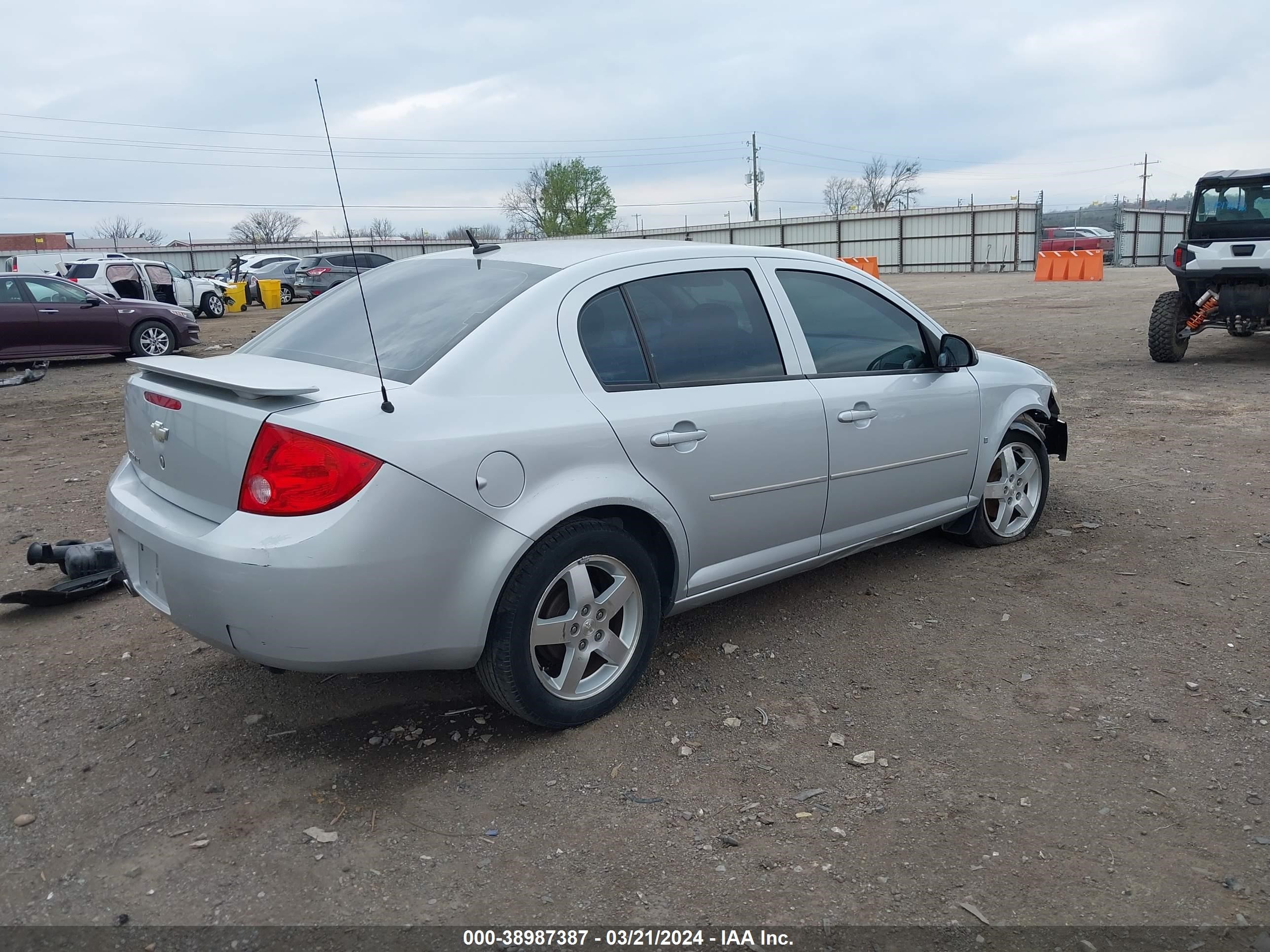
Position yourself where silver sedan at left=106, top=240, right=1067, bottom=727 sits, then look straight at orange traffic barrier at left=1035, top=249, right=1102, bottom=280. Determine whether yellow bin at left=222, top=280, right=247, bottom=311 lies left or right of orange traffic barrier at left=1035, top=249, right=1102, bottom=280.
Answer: left

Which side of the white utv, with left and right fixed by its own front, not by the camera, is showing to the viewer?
back

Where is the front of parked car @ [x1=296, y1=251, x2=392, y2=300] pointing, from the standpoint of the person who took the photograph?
facing away from the viewer and to the right of the viewer

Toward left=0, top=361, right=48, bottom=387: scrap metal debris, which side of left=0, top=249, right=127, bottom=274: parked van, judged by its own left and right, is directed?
right

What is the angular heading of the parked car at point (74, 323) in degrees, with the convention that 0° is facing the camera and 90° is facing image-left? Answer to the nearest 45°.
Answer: approximately 270°

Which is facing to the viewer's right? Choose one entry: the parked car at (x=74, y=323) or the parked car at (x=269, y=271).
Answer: the parked car at (x=74, y=323)

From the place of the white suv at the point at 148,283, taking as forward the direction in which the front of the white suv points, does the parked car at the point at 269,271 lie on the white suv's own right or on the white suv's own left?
on the white suv's own left

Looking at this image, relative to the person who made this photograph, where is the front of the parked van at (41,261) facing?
facing to the right of the viewer

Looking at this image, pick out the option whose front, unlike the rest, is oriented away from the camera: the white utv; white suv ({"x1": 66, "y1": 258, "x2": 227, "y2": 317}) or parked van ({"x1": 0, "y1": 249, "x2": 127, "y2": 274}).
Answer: the white utv

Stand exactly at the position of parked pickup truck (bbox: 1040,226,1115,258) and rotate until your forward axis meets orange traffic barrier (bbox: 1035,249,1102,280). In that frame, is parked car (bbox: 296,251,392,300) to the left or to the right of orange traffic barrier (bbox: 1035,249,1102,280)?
right
